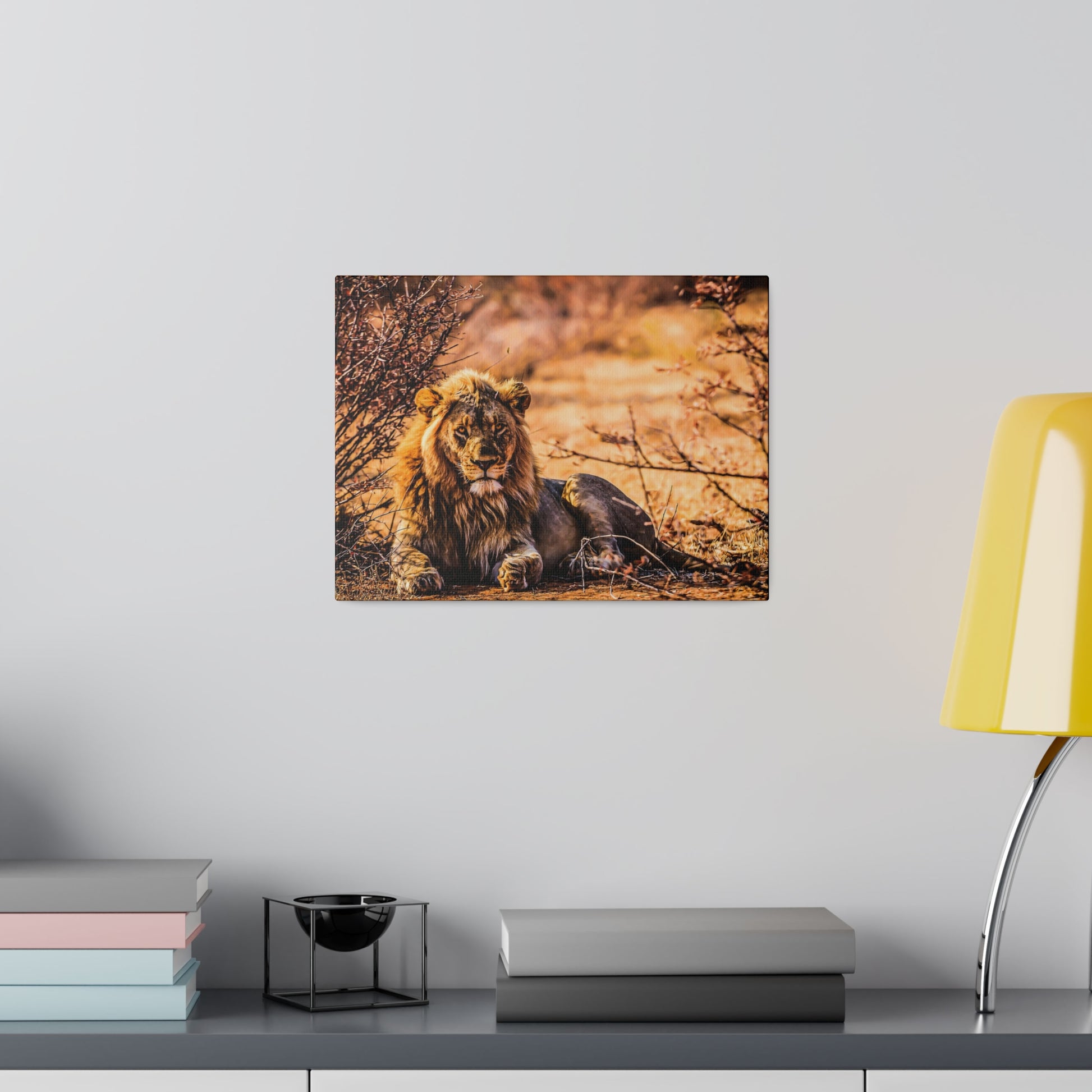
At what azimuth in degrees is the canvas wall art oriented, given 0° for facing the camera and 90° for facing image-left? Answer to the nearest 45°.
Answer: approximately 0°
